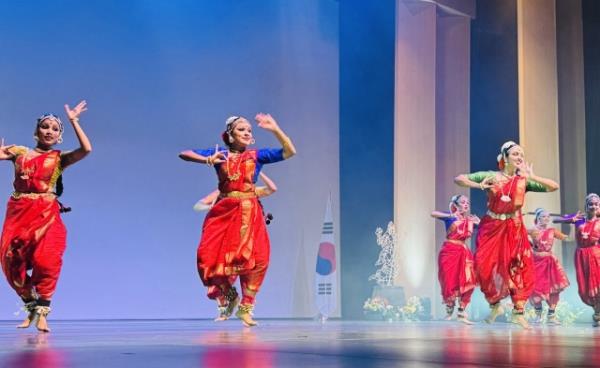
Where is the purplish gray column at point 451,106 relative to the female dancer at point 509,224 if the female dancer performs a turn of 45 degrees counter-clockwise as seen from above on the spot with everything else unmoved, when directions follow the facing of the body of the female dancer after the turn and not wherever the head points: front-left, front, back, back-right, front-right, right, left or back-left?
back-left

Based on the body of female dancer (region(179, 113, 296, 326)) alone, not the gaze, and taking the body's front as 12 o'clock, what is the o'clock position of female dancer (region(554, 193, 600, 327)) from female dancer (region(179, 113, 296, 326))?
female dancer (region(554, 193, 600, 327)) is roughly at 8 o'clock from female dancer (region(179, 113, 296, 326)).

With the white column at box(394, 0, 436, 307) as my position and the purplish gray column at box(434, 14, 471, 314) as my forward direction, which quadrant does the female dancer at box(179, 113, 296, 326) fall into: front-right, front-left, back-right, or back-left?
back-right

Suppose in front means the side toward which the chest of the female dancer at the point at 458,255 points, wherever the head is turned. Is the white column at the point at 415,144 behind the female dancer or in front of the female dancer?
behind

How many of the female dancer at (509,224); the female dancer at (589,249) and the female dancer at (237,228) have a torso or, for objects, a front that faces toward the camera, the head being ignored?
3

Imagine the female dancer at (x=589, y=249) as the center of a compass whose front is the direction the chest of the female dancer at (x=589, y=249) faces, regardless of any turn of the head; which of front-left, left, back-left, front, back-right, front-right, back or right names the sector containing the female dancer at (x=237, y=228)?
front-right

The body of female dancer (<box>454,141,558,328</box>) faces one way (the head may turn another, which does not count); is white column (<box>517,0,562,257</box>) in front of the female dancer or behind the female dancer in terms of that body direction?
behind
